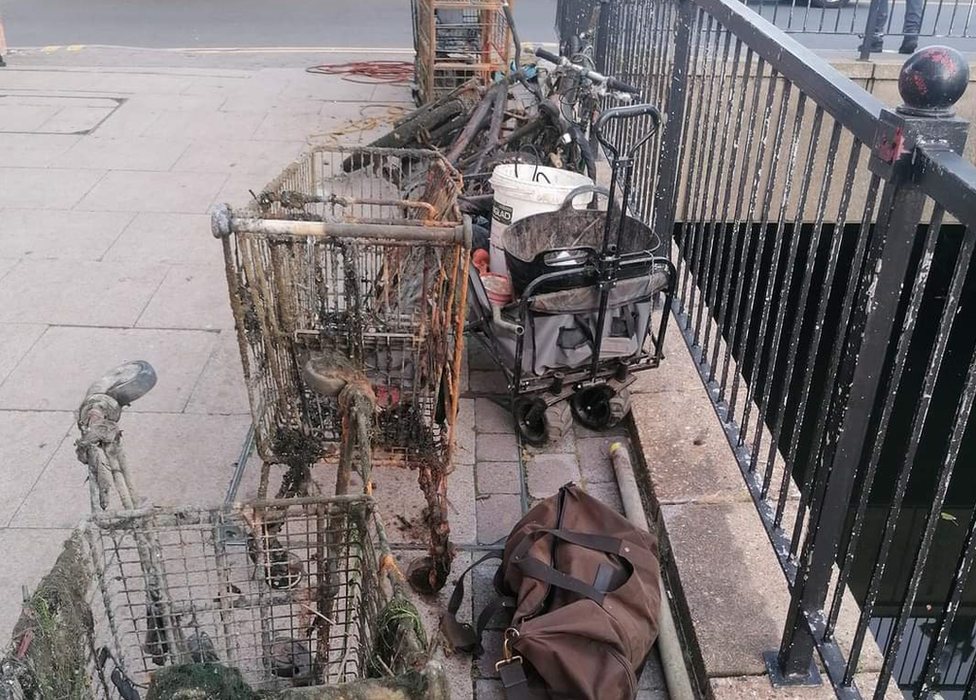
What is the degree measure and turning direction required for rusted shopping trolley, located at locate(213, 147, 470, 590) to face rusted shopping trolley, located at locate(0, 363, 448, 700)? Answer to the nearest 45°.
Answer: approximately 180°

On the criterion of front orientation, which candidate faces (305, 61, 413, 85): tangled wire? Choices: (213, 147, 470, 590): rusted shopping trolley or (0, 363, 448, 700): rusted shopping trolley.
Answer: (213, 147, 470, 590): rusted shopping trolley

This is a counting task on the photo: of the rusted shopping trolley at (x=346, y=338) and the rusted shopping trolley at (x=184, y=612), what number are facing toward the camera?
1

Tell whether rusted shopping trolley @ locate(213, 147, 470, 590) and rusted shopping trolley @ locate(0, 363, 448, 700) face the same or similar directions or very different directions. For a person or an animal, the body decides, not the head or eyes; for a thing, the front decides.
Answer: very different directions

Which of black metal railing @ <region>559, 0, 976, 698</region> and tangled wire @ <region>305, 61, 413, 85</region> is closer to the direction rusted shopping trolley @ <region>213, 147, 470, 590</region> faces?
the tangled wire

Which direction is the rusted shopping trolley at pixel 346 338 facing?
away from the camera

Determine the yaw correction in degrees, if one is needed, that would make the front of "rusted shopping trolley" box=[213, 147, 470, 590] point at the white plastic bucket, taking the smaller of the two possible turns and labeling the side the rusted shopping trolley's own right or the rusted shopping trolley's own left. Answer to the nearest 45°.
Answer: approximately 45° to the rusted shopping trolley's own right

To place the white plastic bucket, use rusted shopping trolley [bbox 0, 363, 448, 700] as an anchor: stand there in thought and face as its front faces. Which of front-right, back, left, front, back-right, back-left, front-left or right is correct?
back-left
